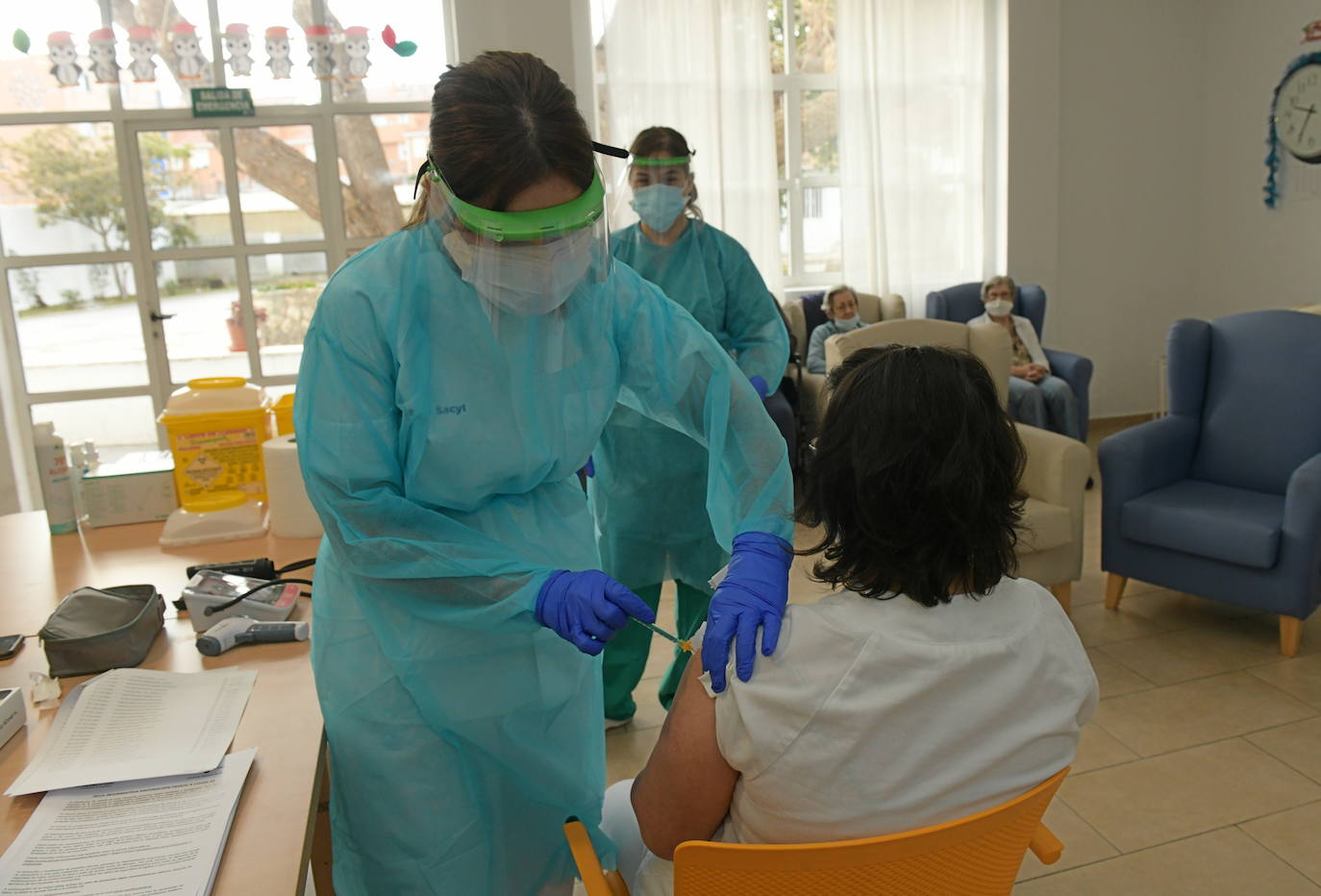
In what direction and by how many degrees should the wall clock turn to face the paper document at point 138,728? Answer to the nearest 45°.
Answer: approximately 45° to its left

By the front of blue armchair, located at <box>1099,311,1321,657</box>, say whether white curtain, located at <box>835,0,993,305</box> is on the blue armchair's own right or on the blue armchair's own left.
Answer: on the blue armchair's own right

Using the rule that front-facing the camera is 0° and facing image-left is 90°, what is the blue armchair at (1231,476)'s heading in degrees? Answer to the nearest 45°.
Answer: approximately 45°

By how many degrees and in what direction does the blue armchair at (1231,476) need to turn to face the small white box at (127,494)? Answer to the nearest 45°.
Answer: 0° — it already faces it

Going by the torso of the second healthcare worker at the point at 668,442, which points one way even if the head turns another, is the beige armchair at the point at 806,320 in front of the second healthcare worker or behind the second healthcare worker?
behind

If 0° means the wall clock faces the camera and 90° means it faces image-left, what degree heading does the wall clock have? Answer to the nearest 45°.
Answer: approximately 45°
